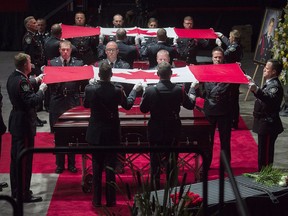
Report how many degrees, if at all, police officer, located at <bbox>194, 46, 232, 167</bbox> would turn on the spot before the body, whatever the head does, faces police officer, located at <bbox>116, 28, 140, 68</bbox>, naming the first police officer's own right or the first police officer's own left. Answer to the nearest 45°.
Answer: approximately 135° to the first police officer's own right

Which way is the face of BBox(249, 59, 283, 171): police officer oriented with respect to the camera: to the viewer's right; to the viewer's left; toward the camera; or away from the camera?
to the viewer's left

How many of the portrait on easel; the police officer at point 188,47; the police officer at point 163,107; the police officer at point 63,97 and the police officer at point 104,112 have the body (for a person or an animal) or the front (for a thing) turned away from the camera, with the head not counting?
2

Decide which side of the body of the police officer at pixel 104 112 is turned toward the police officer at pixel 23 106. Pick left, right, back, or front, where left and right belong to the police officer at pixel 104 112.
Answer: left

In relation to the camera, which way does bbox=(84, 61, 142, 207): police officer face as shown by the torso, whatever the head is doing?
away from the camera

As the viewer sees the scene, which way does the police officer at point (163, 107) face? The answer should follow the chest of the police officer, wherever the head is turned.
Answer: away from the camera

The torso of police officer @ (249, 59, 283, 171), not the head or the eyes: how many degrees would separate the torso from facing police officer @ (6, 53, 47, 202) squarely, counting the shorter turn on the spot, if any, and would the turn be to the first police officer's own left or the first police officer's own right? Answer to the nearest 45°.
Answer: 0° — they already face them

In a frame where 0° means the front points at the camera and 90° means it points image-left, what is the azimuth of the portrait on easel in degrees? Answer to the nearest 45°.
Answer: approximately 45°
